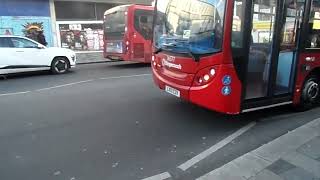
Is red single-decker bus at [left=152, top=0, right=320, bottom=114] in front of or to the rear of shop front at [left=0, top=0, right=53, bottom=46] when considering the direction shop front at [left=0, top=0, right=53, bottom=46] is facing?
in front

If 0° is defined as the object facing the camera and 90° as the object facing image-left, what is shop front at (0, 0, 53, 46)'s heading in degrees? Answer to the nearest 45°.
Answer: approximately 0°

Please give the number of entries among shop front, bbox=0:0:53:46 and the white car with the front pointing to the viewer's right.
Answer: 1

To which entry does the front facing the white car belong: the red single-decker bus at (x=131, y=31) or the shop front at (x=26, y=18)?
the shop front

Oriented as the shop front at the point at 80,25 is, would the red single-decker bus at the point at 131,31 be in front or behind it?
in front

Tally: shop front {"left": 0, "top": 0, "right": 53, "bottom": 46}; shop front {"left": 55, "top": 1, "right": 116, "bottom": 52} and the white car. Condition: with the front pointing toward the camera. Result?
2

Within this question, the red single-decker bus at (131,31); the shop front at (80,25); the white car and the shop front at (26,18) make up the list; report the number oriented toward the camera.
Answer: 2

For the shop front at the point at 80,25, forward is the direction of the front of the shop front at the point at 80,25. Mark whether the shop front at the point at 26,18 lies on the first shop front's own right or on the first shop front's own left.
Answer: on the first shop front's own right

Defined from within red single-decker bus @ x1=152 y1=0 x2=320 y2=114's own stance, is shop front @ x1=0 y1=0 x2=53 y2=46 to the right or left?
on its right

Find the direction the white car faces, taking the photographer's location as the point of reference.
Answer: facing to the right of the viewer
